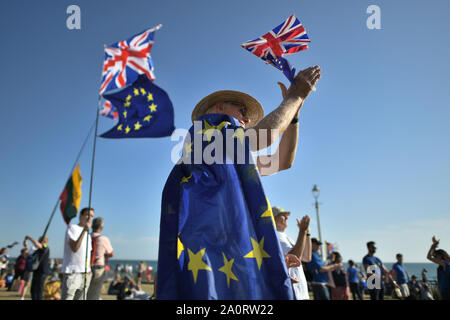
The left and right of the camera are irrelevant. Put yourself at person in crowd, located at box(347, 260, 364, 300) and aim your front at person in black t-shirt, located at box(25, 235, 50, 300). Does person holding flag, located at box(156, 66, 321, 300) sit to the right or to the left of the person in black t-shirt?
left

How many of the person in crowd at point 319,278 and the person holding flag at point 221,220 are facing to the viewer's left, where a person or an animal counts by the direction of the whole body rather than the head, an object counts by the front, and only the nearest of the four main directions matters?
0
